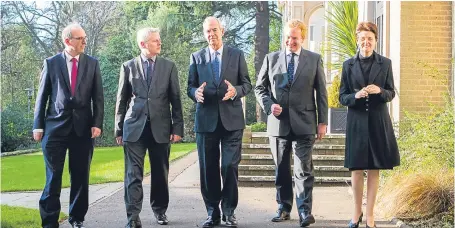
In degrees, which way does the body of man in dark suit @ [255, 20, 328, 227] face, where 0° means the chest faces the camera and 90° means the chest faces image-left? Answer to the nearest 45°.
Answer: approximately 0°

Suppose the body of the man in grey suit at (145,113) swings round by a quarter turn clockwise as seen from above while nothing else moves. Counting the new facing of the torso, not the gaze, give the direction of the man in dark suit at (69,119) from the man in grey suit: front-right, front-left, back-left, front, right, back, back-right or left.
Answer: front

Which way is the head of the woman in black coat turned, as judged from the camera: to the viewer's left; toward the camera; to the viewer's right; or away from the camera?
toward the camera

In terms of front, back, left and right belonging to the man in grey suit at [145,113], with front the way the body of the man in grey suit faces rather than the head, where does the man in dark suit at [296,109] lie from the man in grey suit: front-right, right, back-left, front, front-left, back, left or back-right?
left

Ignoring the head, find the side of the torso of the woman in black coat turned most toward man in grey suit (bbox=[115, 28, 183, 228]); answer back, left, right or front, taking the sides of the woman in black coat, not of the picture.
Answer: right

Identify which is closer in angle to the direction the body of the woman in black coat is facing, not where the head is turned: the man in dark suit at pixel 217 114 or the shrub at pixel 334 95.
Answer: the man in dark suit

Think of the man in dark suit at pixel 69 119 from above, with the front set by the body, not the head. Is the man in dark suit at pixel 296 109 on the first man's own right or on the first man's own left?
on the first man's own left

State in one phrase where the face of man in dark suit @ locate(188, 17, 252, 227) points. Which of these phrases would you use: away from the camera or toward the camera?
toward the camera

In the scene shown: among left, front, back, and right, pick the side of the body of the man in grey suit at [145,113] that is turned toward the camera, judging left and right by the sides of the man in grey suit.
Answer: front

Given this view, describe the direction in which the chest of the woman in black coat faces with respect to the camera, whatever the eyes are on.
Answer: toward the camera

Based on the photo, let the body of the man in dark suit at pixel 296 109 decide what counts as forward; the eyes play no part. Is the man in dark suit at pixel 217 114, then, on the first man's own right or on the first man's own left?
on the first man's own right

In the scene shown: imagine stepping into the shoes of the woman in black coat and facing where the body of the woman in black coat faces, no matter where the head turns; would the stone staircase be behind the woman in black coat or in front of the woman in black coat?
behind

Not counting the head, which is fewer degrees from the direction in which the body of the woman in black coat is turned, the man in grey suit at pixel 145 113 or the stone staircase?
the man in grey suit
